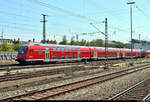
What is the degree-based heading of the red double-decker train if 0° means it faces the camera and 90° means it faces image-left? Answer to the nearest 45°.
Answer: approximately 45°
